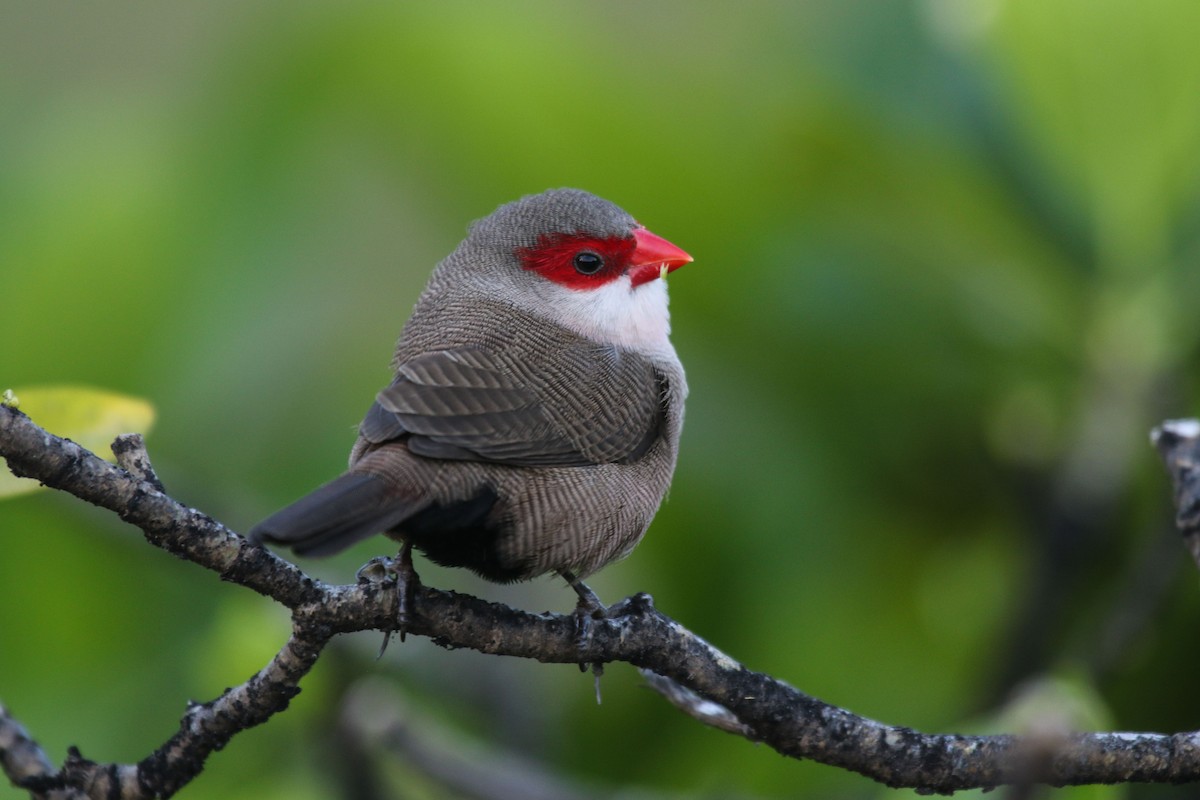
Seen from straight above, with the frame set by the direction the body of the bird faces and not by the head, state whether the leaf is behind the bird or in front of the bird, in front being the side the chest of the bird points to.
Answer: behind

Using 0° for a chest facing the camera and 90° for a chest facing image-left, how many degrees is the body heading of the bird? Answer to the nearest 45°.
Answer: approximately 270°
